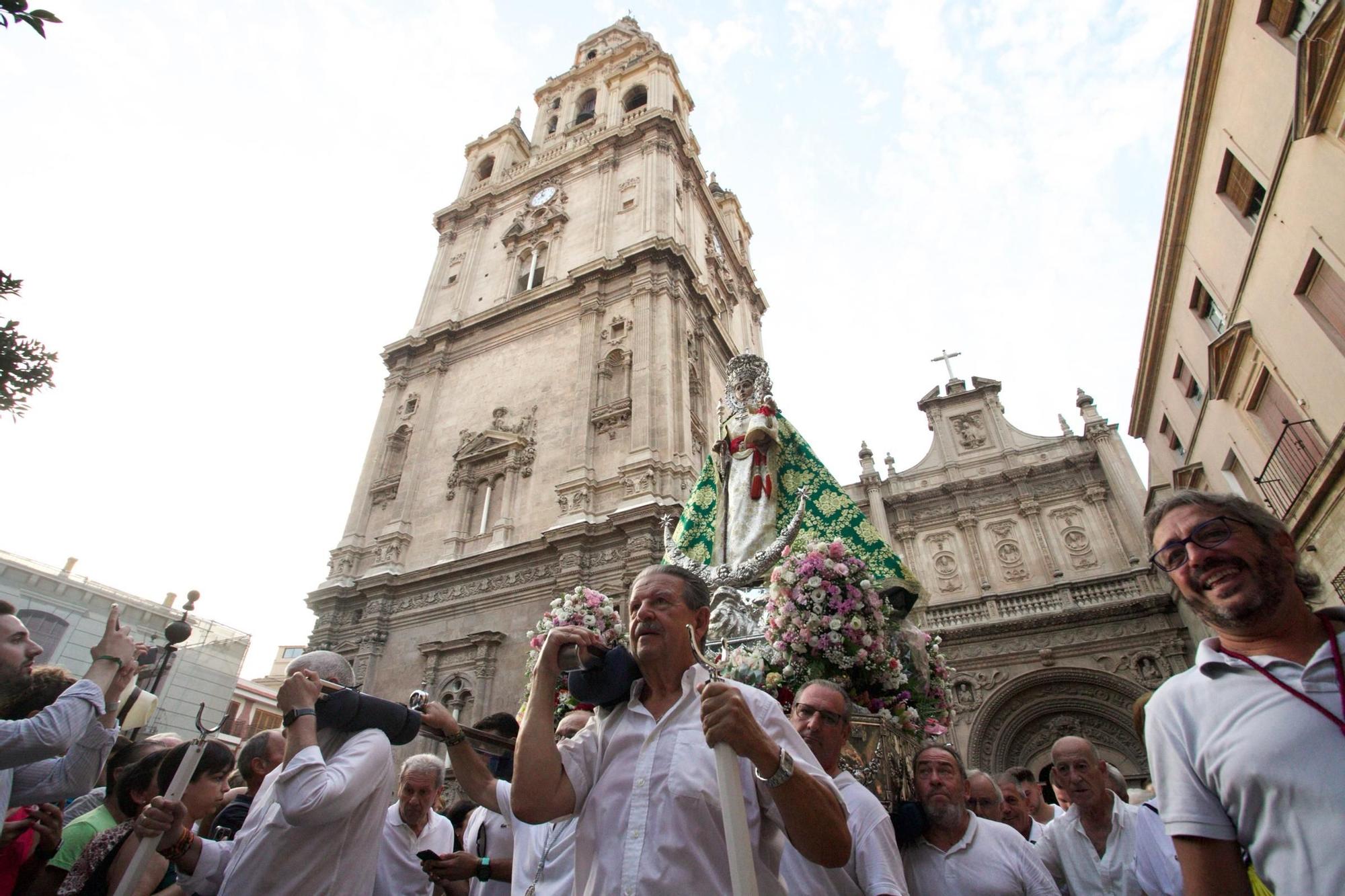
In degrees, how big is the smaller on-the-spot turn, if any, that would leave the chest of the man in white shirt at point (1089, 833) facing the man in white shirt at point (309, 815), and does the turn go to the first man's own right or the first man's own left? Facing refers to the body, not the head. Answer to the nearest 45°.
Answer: approximately 45° to the first man's own right

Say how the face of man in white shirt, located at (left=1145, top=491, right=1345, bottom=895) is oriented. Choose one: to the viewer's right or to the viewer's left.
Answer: to the viewer's left

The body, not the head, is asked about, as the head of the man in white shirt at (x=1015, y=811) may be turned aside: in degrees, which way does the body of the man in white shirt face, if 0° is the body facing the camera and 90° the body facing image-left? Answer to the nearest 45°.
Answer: approximately 45°

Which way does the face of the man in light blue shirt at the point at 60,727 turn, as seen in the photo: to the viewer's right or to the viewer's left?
to the viewer's right

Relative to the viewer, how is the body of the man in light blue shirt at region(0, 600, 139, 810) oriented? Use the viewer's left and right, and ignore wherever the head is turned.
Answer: facing to the right of the viewer

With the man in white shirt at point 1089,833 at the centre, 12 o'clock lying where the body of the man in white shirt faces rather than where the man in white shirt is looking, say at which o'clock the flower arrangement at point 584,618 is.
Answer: The flower arrangement is roughly at 3 o'clock from the man in white shirt.

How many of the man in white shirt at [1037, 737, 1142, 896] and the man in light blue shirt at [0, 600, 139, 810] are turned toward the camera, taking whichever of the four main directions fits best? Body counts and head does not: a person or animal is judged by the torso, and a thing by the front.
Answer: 1

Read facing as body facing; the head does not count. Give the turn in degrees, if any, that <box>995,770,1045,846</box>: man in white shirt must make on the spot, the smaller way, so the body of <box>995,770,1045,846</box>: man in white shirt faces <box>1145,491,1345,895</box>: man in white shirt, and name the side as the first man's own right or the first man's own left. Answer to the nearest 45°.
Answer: approximately 45° to the first man's own left
